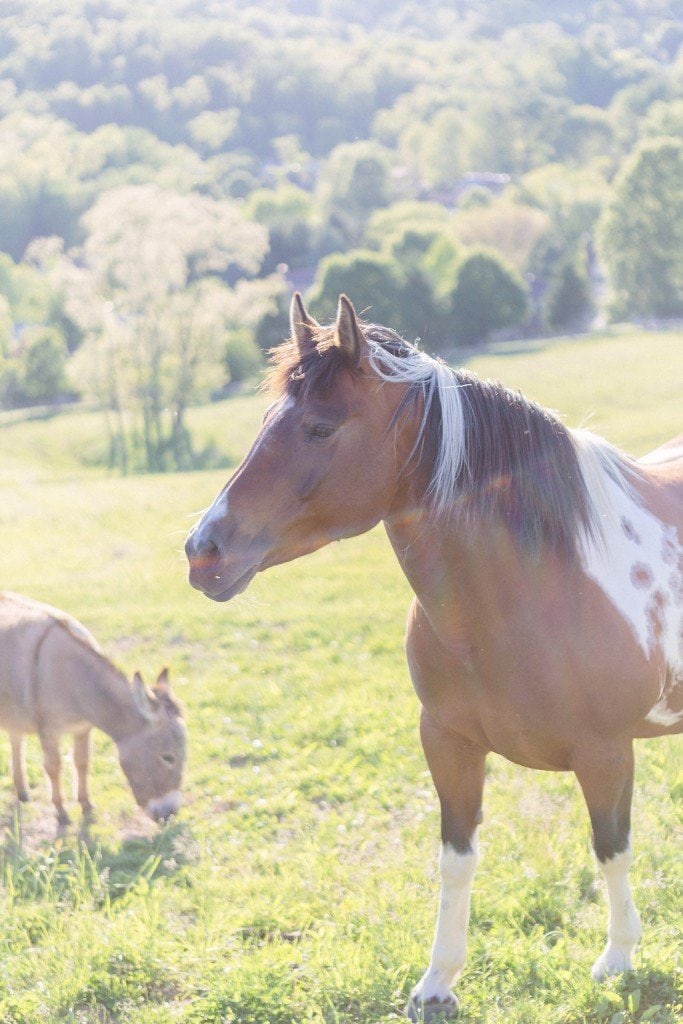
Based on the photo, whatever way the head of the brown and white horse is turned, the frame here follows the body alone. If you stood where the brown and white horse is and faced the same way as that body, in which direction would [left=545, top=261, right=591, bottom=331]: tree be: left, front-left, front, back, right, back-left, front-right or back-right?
back-right

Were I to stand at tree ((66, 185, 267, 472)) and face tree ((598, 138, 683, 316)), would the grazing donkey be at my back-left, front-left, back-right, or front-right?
back-right

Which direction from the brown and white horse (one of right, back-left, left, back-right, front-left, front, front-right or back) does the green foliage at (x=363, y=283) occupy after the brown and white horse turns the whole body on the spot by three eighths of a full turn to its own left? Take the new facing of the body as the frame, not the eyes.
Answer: left

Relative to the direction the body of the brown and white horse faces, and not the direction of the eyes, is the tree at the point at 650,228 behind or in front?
behind

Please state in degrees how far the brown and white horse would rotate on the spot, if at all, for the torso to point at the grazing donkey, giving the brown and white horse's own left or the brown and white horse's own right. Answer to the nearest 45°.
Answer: approximately 90° to the brown and white horse's own right

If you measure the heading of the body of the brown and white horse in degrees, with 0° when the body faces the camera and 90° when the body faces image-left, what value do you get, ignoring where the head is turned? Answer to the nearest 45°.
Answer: approximately 45°
